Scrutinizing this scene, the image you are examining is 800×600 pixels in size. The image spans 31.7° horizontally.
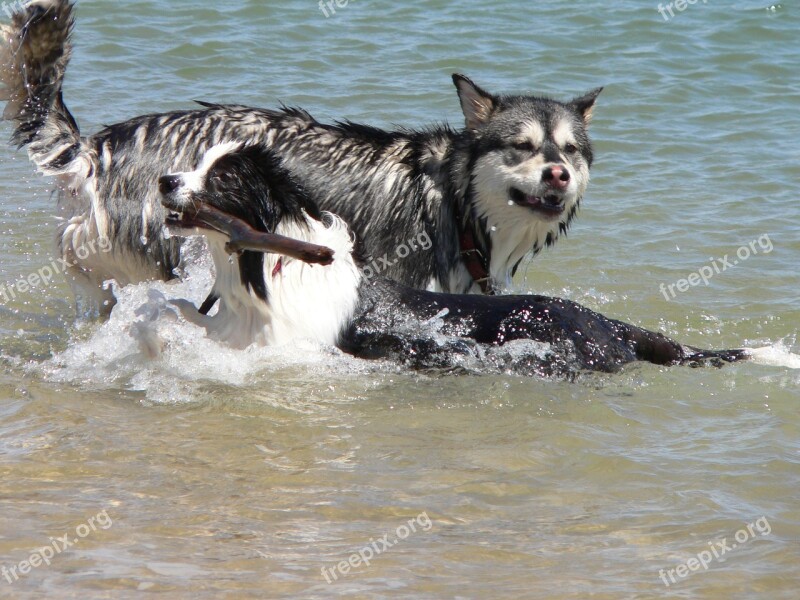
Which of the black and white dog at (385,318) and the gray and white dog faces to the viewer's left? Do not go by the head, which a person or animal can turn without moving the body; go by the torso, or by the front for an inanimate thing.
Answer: the black and white dog

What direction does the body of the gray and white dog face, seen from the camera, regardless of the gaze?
to the viewer's right

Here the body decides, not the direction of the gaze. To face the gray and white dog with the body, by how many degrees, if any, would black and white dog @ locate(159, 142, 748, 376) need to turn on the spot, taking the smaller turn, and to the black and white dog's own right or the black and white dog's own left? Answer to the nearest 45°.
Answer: approximately 90° to the black and white dog's own right

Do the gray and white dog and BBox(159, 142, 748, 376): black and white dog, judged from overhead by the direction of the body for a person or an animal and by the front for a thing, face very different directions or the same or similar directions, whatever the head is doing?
very different directions

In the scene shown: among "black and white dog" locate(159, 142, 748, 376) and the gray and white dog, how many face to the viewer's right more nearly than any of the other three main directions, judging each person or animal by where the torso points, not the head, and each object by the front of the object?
1

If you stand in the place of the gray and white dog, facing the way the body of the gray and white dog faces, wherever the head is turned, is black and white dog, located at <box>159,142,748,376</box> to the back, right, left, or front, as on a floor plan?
right

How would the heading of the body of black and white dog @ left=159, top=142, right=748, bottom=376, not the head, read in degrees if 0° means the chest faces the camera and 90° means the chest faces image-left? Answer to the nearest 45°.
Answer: approximately 90°
